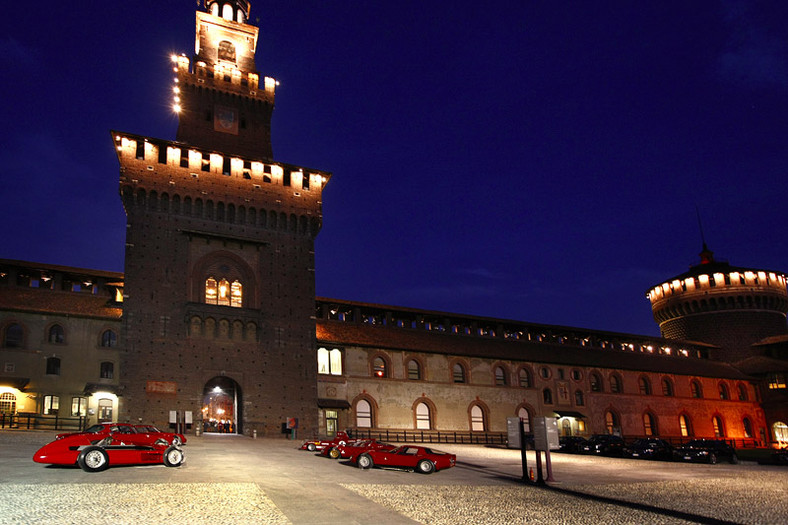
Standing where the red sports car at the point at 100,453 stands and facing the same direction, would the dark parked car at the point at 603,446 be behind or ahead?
ahead

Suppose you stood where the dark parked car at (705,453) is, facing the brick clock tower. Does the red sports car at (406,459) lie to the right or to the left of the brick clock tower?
left

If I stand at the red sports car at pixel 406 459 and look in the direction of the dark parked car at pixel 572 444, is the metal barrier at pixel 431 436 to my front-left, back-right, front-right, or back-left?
front-left

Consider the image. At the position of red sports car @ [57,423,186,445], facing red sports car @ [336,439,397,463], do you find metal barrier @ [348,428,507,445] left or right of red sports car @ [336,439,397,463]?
left

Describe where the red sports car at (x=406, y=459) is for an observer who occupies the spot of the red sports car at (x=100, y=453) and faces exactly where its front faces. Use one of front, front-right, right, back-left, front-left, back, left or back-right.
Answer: front

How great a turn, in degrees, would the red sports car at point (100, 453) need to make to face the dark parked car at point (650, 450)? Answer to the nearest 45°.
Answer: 0° — it already faces it

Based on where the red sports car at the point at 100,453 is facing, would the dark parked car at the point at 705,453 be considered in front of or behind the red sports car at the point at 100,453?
in front

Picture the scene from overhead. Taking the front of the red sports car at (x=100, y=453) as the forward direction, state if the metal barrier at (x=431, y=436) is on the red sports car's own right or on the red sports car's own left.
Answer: on the red sports car's own left

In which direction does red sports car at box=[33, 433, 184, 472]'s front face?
to the viewer's right
